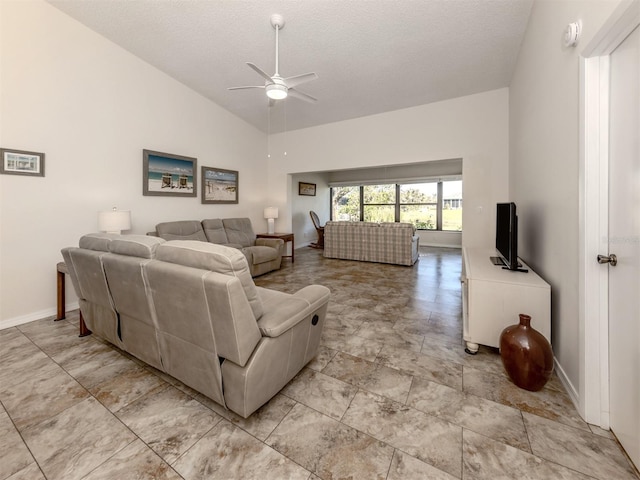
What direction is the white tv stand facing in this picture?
to the viewer's left

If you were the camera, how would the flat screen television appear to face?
facing to the left of the viewer

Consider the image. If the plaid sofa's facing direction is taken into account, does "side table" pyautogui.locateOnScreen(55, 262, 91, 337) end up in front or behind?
behind

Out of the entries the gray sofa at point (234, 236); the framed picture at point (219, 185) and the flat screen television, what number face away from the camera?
0

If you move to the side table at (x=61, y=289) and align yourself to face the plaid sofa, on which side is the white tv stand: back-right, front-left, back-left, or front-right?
front-right

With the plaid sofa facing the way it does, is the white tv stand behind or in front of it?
behind

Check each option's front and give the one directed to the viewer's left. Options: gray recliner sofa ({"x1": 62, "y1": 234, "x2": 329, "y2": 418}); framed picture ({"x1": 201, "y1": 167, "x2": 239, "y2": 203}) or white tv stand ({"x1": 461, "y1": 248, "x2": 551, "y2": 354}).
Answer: the white tv stand

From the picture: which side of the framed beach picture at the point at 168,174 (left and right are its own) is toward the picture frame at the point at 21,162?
right

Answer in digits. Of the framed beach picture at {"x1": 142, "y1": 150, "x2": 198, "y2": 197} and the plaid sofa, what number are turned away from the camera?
1

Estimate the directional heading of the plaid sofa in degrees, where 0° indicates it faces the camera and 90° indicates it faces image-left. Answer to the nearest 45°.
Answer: approximately 180°
